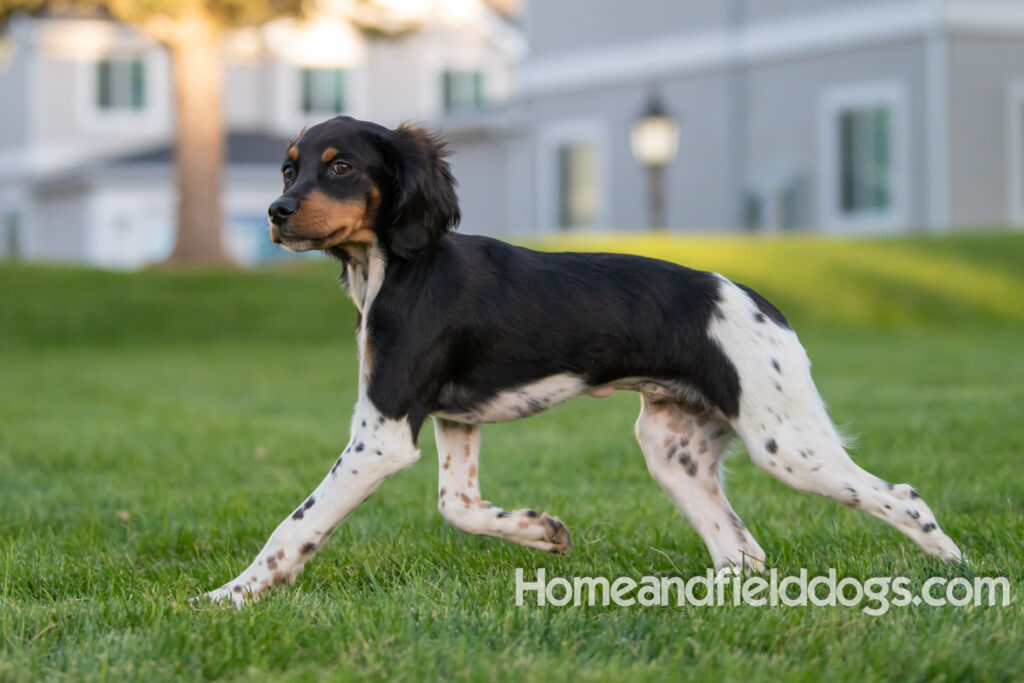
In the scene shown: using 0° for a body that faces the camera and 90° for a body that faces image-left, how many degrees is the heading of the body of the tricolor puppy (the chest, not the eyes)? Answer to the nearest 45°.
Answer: approximately 90°

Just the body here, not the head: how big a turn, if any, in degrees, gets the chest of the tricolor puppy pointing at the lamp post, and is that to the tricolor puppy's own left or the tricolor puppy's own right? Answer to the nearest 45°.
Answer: approximately 90° to the tricolor puppy's own right

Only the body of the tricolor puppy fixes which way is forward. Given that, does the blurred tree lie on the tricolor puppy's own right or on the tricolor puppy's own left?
on the tricolor puppy's own right

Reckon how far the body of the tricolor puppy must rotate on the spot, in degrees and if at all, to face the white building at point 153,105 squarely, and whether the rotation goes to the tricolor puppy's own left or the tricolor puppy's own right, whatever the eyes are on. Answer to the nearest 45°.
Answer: approximately 90° to the tricolor puppy's own right

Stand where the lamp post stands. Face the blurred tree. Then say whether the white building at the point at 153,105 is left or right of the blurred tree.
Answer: right

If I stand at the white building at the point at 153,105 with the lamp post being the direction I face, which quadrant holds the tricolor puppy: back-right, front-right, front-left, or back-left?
front-right
